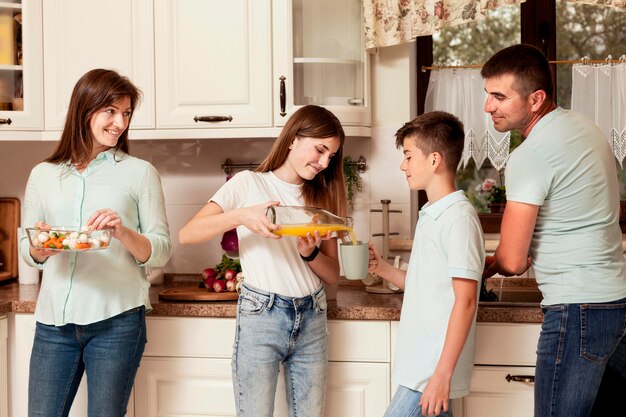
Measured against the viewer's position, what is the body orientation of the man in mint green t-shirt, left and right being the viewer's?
facing away from the viewer and to the left of the viewer

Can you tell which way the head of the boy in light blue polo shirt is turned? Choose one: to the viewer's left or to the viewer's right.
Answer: to the viewer's left

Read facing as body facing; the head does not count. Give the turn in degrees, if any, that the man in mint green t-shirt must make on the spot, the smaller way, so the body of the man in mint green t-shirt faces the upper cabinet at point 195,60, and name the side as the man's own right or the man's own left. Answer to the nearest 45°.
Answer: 0° — they already face it
